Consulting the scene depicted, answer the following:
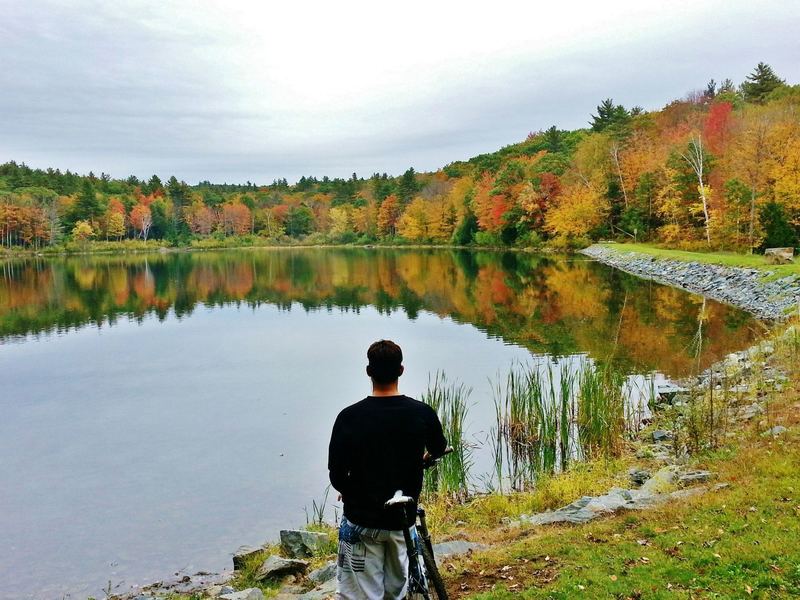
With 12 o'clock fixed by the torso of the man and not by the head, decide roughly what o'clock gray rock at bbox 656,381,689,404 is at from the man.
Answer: The gray rock is roughly at 1 o'clock from the man.

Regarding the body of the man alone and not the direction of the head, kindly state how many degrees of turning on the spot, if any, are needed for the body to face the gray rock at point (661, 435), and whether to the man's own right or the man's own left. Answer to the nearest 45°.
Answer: approximately 45° to the man's own right

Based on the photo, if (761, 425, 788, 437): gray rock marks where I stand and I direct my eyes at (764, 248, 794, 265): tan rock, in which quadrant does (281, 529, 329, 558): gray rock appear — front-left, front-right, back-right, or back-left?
back-left

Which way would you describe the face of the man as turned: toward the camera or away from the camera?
away from the camera

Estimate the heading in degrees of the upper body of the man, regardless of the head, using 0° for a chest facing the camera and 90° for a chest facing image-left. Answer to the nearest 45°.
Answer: approximately 180°
